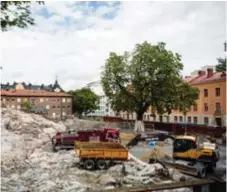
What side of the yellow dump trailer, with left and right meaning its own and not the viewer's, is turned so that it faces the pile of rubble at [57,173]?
back

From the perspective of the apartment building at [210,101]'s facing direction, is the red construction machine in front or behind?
in front

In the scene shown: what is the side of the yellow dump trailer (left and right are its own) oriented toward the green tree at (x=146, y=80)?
left

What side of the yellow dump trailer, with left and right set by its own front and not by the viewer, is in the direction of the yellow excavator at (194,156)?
front

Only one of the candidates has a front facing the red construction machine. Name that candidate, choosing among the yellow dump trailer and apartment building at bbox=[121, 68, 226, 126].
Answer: the apartment building

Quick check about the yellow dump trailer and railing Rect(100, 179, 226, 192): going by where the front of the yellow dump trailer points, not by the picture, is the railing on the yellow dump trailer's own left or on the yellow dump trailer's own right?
on the yellow dump trailer's own right

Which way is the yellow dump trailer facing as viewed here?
to the viewer's right

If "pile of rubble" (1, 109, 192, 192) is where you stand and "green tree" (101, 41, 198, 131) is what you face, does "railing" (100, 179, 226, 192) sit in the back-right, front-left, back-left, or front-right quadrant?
back-right

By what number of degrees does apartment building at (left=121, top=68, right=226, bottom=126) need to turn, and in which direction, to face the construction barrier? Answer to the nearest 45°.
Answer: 0° — it already faces it

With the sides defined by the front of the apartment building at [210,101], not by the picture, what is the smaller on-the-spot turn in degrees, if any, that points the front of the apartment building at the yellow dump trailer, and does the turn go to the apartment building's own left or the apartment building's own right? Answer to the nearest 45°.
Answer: approximately 45° to the apartment building's own left
